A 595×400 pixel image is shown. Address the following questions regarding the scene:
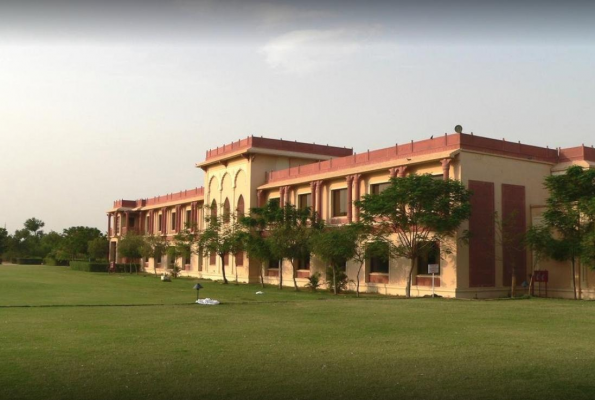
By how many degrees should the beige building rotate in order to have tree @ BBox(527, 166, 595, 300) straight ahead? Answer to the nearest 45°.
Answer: approximately 90° to its left

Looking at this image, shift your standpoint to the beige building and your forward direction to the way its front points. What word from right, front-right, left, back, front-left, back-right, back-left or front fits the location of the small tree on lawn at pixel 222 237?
right

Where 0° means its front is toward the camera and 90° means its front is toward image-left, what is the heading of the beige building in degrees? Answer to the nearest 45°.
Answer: approximately 45°
